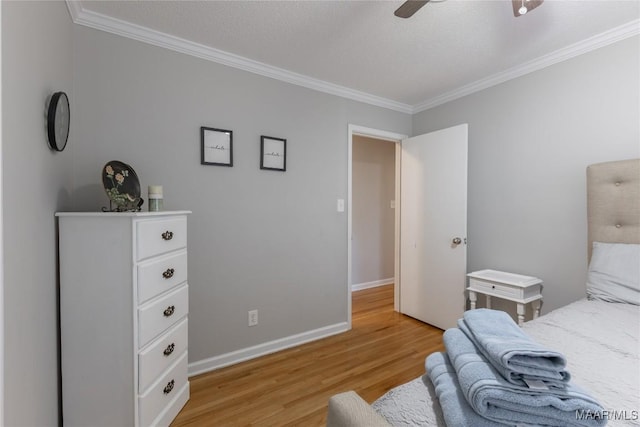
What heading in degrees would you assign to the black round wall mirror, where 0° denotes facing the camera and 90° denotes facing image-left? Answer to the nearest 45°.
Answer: approximately 270°

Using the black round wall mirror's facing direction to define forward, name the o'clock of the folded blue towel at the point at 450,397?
The folded blue towel is roughly at 2 o'clock from the black round wall mirror.

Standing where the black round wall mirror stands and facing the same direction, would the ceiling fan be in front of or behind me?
in front

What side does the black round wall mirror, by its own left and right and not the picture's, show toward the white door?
front

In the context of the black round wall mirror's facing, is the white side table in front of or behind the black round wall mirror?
in front

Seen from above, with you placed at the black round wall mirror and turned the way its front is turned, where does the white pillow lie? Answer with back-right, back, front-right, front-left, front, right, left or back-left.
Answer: front-right

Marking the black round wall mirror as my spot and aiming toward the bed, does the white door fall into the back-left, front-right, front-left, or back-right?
front-left

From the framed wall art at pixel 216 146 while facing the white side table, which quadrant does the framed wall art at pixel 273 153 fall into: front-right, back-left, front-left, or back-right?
front-left

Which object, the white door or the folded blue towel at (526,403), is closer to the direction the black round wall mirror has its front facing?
the white door

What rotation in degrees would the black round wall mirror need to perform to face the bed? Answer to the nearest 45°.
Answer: approximately 45° to its right

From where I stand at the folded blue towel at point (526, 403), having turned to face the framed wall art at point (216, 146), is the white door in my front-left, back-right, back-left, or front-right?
front-right
